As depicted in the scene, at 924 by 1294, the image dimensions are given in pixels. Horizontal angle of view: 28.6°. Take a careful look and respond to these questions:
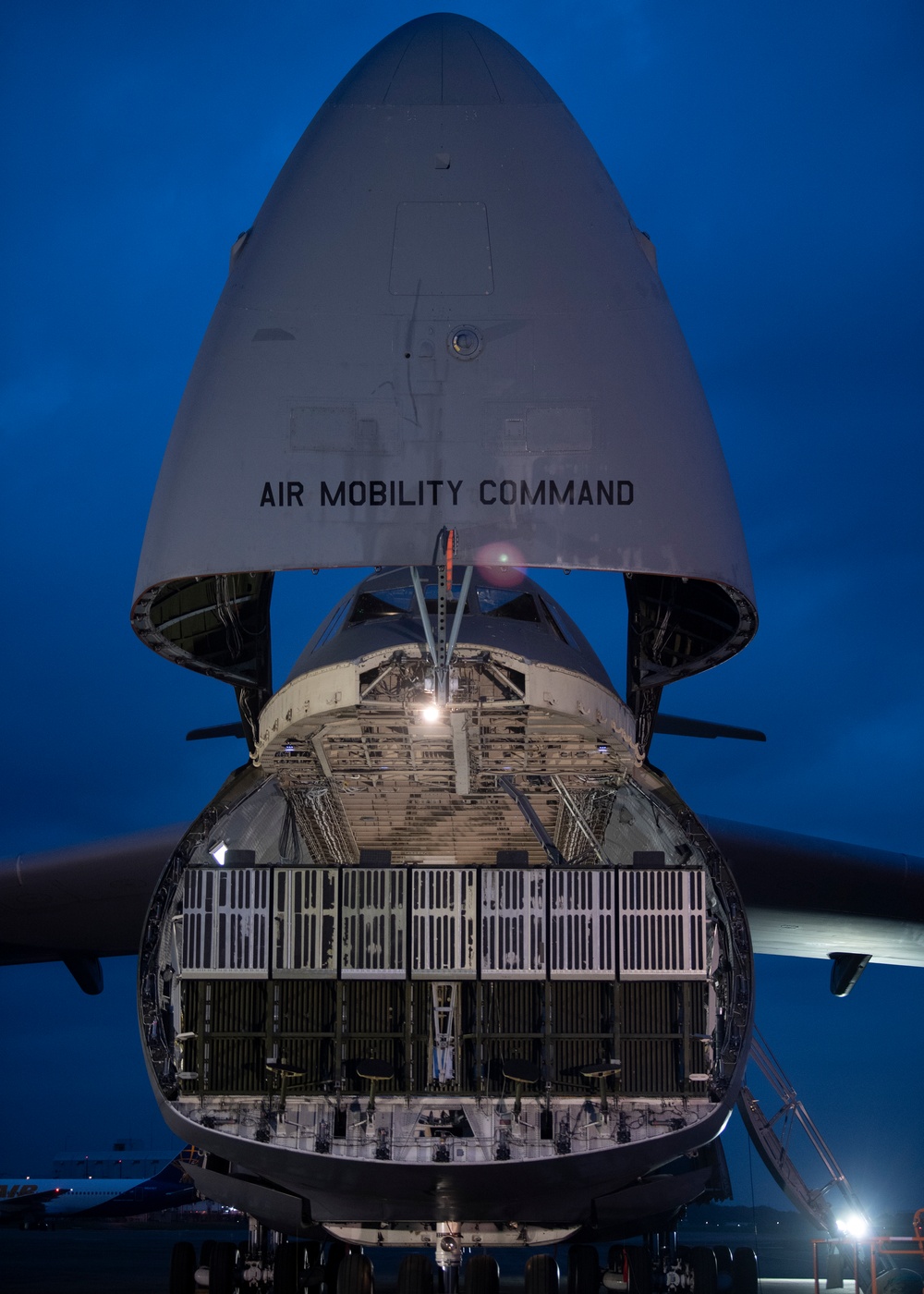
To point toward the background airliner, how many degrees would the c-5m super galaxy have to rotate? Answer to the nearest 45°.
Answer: approximately 180°

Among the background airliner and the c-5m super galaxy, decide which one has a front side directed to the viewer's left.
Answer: the background airliner

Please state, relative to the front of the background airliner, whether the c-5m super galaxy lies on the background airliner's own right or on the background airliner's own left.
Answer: on the background airliner's own left

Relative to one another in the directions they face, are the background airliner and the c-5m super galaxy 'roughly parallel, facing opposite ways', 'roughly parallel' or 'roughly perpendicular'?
roughly perpendicular

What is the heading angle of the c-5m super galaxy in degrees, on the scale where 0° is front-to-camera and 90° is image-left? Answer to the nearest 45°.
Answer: approximately 0°

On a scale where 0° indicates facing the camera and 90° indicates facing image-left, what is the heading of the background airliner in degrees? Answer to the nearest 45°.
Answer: approximately 90°

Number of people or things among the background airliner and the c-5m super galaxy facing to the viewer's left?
1
